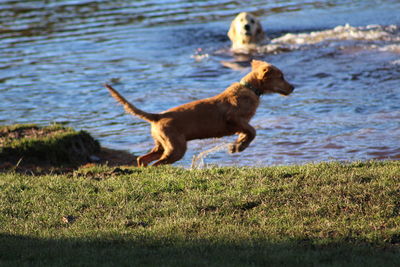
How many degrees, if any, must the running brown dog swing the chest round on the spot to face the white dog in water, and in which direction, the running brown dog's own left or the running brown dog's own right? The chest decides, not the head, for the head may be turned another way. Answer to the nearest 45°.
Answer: approximately 90° to the running brown dog's own left

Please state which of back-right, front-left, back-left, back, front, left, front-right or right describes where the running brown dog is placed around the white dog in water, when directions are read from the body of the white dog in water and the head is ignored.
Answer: front

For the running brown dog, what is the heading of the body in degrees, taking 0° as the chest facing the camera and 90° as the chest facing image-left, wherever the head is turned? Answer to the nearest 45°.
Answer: approximately 270°

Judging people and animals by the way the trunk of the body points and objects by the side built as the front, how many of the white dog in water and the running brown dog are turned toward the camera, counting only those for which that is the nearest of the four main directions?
1

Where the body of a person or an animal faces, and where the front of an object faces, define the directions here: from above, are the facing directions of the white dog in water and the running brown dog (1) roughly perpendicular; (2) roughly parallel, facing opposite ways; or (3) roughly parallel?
roughly perpendicular
